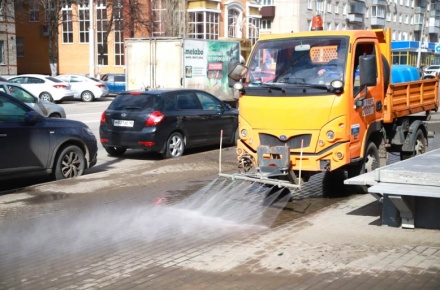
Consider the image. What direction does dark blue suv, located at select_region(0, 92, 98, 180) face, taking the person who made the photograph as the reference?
facing to the right of the viewer

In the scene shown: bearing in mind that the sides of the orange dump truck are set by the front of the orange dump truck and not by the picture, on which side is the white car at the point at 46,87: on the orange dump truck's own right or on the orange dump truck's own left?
on the orange dump truck's own right

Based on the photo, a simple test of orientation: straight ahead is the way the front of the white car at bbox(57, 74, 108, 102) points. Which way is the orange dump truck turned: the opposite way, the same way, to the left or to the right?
to the left

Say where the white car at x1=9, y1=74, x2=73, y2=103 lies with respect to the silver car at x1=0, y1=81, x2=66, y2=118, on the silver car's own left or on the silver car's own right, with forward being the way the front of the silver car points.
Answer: on the silver car's own left

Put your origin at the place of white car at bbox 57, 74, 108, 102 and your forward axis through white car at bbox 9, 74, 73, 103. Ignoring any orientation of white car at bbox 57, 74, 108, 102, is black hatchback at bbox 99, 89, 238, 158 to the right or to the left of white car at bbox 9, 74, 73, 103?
left

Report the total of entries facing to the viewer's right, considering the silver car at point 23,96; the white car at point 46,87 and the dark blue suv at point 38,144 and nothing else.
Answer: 2

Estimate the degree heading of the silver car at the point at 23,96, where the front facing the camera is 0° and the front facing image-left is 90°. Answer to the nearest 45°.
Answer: approximately 270°

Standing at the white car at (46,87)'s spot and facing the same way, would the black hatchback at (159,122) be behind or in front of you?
behind

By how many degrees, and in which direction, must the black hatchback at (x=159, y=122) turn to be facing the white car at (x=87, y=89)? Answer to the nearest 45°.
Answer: approximately 45° to its left

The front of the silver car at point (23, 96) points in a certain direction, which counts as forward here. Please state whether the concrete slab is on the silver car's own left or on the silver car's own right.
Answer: on the silver car's own right

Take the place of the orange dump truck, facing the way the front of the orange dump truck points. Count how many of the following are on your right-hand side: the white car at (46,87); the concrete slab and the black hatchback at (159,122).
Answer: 2

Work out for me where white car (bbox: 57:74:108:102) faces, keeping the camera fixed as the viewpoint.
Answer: facing away from the viewer and to the left of the viewer

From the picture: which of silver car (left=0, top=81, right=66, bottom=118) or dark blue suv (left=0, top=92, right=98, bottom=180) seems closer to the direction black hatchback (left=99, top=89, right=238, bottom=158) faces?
the silver car
